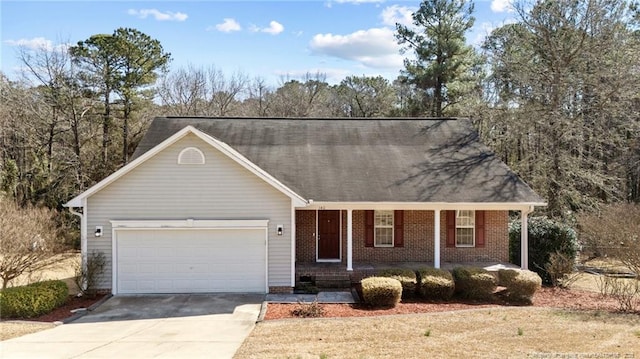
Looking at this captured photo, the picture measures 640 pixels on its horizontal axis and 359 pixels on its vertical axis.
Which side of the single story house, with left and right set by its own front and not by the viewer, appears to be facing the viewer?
front

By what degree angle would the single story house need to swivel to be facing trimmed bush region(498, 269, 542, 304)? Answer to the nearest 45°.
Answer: approximately 90° to its left

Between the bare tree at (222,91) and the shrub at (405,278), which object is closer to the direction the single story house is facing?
the shrub

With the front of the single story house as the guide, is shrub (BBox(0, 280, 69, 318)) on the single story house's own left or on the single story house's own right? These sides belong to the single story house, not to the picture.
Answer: on the single story house's own right

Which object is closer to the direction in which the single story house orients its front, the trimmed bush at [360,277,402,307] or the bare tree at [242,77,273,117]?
the trimmed bush

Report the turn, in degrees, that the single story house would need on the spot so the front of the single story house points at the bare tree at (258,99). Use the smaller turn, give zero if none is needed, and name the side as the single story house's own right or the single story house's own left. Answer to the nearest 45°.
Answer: approximately 180°

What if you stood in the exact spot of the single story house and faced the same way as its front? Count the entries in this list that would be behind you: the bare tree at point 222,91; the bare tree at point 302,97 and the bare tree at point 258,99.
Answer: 3

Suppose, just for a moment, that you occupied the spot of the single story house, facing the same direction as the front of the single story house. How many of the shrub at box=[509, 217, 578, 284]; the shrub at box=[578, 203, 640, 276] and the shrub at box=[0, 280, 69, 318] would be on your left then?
2

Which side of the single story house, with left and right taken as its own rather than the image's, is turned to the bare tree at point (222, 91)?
back

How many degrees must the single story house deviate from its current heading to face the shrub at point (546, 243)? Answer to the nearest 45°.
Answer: approximately 90° to its left

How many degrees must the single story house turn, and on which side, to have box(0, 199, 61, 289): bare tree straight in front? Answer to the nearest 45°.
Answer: approximately 90° to its right

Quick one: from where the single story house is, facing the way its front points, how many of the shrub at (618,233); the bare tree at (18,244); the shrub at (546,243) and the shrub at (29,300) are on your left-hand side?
2

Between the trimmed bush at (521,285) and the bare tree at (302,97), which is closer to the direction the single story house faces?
the trimmed bush

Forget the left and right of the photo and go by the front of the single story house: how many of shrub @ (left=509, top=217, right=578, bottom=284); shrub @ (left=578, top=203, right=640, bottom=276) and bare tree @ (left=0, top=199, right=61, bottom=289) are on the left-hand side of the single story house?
2

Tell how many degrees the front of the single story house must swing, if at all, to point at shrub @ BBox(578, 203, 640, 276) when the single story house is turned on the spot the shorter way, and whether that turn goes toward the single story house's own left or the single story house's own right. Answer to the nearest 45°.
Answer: approximately 90° to the single story house's own left
